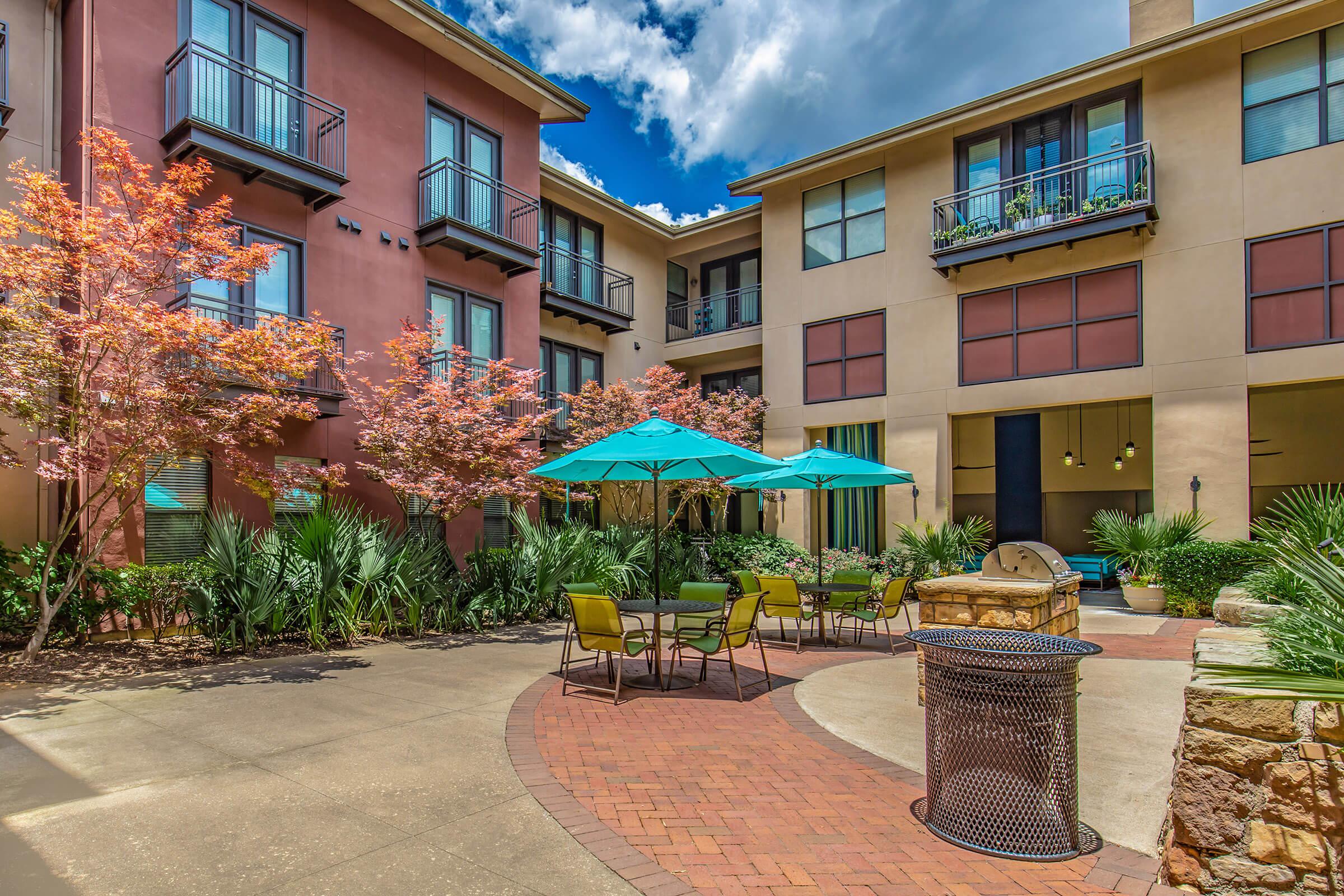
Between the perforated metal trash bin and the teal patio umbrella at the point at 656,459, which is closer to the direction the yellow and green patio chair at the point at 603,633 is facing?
the teal patio umbrella

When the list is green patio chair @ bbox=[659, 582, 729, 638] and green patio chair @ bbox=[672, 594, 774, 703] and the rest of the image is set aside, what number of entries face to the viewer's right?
0

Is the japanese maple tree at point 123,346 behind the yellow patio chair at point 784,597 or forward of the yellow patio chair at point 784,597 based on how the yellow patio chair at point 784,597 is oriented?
behind

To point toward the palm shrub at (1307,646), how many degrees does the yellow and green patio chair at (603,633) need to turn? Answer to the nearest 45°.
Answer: approximately 90° to its right

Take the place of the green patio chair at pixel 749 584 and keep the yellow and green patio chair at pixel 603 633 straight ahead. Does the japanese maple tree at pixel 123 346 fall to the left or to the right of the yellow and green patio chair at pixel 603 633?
right

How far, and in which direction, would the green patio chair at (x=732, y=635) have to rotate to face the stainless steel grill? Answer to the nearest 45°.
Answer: approximately 135° to its right

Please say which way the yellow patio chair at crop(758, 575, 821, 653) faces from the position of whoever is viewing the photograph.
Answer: facing away from the viewer and to the right of the viewer

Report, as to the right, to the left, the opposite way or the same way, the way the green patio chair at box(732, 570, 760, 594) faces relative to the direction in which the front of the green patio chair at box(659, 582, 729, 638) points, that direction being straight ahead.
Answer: to the left

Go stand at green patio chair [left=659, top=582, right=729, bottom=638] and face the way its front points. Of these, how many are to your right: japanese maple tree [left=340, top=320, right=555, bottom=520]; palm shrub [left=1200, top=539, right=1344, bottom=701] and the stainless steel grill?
1

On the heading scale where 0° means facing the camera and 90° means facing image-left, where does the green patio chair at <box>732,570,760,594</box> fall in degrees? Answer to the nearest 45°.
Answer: approximately 315°

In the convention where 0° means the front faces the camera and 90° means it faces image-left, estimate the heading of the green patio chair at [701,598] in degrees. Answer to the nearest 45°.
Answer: approximately 45°
